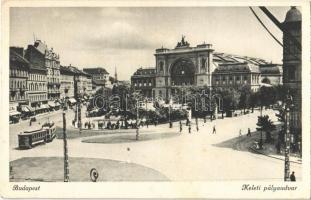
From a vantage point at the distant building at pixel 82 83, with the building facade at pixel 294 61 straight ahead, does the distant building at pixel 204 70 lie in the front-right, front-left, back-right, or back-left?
front-left

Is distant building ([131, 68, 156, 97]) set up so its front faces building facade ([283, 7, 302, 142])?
no

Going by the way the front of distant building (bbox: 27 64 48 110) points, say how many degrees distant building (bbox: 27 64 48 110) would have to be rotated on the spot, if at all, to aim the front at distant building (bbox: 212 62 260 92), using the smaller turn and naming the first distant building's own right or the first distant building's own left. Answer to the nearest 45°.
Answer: approximately 45° to the first distant building's own left

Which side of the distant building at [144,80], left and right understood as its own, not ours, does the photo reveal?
front

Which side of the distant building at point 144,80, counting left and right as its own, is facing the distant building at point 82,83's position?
right

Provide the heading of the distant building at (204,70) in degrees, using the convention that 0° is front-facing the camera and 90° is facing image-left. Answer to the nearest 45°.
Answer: approximately 45°

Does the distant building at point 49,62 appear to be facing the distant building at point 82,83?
no

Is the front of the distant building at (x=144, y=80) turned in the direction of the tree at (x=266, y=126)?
no

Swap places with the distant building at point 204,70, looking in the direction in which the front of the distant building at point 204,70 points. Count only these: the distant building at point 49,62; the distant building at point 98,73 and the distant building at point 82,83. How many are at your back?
0
